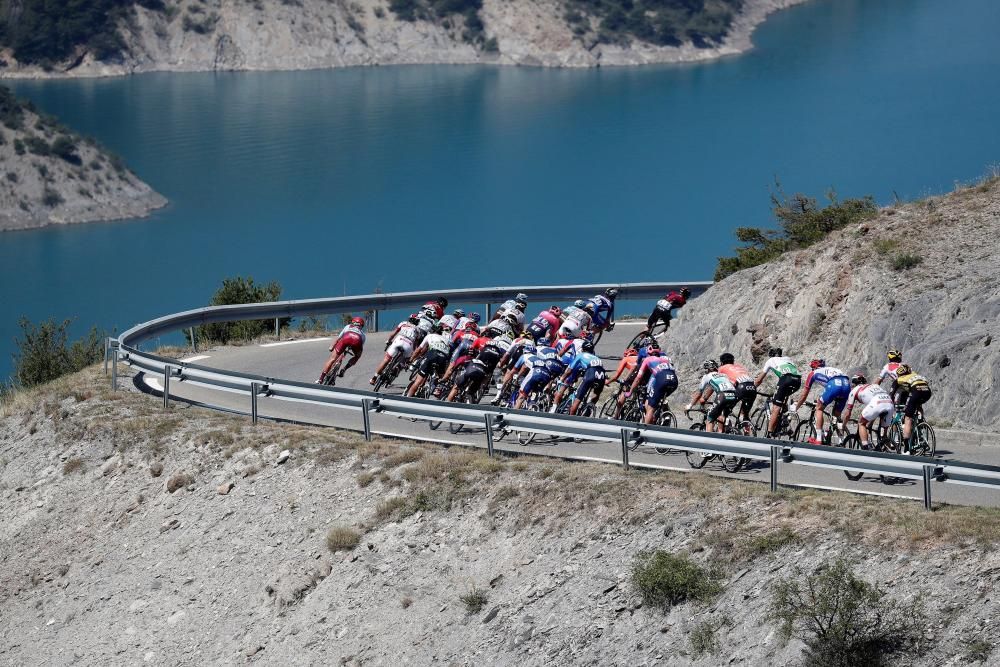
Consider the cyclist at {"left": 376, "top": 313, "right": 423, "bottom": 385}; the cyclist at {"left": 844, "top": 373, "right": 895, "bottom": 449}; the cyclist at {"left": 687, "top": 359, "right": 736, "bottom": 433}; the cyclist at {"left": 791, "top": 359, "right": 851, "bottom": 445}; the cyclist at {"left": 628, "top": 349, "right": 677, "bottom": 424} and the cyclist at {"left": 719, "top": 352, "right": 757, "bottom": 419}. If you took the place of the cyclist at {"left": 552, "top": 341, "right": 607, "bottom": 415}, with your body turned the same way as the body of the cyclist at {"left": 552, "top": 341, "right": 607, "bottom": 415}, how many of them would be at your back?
5

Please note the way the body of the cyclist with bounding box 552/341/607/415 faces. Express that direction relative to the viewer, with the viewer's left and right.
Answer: facing away from the viewer and to the left of the viewer

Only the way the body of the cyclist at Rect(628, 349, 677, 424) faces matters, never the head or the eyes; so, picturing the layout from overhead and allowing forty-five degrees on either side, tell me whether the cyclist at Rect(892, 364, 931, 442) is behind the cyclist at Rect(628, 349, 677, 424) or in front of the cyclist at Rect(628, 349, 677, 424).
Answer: behind

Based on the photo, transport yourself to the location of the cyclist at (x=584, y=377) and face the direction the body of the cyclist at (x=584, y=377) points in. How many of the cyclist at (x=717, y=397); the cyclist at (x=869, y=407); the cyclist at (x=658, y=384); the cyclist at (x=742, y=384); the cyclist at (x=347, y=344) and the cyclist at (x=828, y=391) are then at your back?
5

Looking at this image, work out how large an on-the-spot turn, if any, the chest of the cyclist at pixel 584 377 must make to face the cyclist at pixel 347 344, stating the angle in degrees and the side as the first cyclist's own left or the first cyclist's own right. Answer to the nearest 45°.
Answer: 0° — they already face them

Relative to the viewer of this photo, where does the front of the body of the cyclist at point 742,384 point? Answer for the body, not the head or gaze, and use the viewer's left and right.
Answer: facing away from the viewer and to the left of the viewer

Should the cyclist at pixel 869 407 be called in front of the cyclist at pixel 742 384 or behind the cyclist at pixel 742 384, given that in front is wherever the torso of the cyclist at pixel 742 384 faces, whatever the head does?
behind

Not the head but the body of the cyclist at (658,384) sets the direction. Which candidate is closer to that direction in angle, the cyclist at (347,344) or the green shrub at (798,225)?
the cyclist

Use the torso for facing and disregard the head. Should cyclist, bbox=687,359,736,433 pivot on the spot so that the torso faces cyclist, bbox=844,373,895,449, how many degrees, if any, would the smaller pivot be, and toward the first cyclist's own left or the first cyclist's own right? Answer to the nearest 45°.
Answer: approximately 180°

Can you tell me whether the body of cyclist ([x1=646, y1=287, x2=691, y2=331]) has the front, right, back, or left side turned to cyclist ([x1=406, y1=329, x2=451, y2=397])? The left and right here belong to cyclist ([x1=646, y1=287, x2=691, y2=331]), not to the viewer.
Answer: back

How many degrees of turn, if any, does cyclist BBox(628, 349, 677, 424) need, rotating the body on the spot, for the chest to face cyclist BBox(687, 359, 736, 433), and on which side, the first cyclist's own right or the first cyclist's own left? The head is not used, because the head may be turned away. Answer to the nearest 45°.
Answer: approximately 180°

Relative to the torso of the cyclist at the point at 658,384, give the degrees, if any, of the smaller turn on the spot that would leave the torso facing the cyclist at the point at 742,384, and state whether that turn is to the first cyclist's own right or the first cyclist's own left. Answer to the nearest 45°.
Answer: approximately 180°

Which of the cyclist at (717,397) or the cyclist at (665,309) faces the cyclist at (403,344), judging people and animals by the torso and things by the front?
the cyclist at (717,397)

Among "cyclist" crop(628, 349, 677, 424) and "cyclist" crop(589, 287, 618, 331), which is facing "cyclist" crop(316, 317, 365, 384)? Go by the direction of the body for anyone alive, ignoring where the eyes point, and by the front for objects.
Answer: "cyclist" crop(628, 349, 677, 424)

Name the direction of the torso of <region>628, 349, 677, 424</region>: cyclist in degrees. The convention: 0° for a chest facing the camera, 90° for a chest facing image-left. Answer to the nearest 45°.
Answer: approximately 135°
